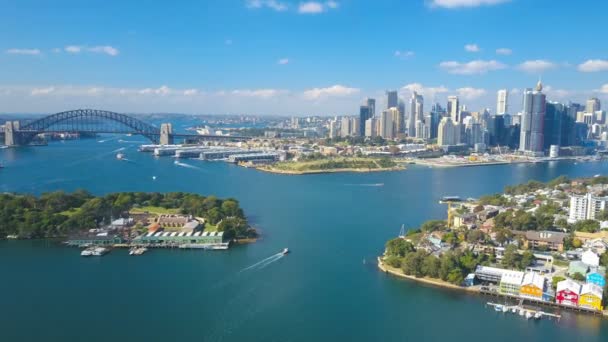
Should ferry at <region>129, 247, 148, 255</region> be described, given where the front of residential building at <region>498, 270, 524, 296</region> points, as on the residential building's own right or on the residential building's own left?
on the residential building's own right

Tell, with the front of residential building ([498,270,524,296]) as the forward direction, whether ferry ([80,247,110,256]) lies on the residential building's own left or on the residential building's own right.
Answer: on the residential building's own right

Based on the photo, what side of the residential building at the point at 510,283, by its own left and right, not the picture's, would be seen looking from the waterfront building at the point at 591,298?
left

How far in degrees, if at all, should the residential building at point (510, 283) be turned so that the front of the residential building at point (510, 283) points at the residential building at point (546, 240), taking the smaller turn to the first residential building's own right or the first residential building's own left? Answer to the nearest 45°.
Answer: approximately 180°

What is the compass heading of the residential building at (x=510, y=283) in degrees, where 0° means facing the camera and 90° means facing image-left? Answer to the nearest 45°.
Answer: approximately 0°

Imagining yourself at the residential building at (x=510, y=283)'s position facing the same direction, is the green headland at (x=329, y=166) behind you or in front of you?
behind

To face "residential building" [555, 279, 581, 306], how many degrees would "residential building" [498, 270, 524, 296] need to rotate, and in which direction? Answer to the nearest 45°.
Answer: approximately 90° to its left

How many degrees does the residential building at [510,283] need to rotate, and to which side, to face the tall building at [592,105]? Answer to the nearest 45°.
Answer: approximately 180°

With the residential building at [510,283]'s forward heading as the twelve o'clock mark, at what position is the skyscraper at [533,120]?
The skyscraper is roughly at 6 o'clock from the residential building.

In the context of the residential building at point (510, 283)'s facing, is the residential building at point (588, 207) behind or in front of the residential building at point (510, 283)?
behind

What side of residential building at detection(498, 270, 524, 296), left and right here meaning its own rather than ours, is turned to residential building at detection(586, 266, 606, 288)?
left

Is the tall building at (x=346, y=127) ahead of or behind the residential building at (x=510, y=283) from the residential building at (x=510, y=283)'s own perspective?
behind

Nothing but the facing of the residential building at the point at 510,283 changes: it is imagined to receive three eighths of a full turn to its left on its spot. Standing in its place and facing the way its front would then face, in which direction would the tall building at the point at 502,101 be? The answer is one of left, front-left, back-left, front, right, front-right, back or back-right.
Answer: front-left

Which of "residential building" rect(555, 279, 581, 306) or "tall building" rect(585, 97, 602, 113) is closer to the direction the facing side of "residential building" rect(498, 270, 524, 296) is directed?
the residential building

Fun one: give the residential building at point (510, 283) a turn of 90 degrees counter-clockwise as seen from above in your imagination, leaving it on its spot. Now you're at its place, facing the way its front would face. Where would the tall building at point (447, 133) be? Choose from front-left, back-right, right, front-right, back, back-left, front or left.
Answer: left
